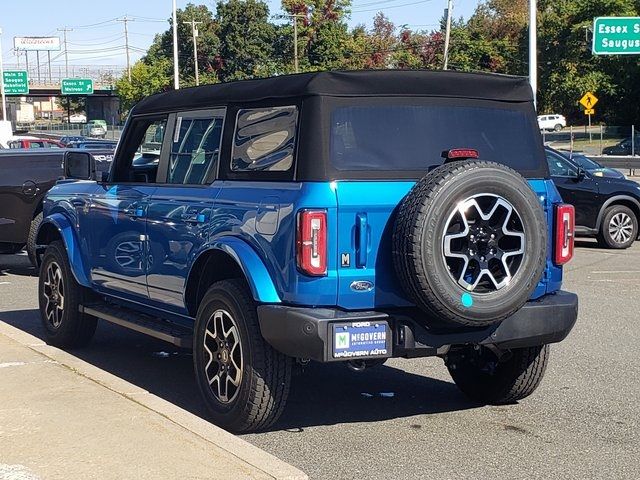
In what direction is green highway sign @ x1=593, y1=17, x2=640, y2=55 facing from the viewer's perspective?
toward the camera

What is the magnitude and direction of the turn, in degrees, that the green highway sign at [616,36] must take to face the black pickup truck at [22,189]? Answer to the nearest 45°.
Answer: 0° — it already faces it

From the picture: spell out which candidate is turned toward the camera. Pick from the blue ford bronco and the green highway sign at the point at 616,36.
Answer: the green highway sign

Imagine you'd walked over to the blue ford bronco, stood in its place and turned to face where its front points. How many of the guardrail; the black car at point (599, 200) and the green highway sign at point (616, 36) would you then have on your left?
0

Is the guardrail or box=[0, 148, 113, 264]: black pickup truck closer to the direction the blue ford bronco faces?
the black pickup truck

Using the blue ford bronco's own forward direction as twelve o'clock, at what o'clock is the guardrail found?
The guardrail is roughly at 2 o'clock from the blue ford bronco.

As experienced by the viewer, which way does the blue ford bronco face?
facing away from the viewer and to the left of the viewer

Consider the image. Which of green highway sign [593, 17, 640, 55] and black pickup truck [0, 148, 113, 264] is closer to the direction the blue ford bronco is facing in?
the black pickup truck

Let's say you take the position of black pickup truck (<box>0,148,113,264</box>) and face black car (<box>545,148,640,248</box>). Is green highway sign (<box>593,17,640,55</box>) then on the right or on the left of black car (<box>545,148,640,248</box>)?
left

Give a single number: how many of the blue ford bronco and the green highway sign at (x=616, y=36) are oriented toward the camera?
1

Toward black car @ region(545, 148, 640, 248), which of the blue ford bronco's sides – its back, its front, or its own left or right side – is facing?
right

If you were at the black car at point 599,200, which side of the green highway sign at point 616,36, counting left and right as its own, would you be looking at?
front

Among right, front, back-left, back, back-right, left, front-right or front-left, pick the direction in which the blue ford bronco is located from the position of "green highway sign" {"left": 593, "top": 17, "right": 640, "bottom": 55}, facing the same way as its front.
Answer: front

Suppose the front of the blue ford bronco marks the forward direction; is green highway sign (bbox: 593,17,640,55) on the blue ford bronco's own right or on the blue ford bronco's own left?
on the blue ford bronco's own right
